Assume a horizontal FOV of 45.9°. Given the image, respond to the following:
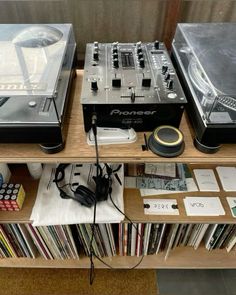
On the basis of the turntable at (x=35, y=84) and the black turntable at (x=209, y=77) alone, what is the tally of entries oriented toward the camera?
2

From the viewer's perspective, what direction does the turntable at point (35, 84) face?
toward the camera

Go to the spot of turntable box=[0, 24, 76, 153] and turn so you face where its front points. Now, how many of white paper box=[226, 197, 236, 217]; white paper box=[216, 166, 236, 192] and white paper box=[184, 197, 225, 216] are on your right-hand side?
0

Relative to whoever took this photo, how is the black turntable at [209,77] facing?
facing the viewer

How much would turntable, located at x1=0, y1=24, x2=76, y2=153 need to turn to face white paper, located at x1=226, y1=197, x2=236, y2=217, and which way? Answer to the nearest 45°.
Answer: approximately 45° to its left
